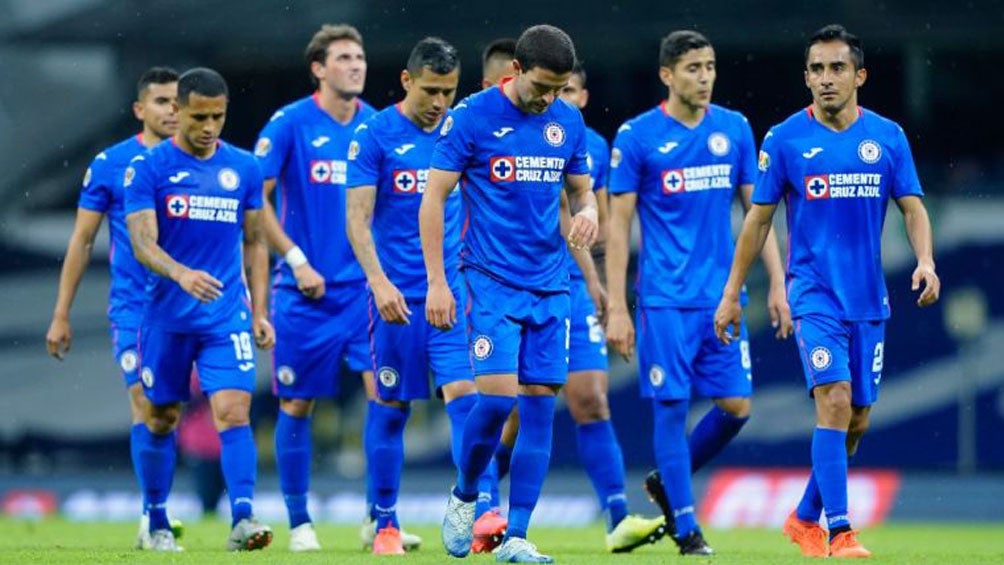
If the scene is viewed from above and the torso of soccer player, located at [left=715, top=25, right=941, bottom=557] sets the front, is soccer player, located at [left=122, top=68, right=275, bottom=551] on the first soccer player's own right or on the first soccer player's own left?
on the first soccer player's own right

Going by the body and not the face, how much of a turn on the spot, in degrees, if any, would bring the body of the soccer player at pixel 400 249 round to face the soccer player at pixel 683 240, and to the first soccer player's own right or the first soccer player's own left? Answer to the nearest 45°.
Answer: approximately 45° to the first soccer player's own left

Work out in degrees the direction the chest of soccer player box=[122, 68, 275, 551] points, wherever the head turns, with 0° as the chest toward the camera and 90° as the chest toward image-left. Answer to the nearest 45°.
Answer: approximately 0°

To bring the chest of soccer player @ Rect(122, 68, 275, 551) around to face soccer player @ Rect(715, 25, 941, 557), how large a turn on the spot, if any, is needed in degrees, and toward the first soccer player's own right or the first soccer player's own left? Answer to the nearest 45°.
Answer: approximately 45° to the first soccer player's own left

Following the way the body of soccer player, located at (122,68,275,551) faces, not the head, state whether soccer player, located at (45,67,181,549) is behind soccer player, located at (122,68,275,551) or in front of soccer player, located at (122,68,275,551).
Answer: behind

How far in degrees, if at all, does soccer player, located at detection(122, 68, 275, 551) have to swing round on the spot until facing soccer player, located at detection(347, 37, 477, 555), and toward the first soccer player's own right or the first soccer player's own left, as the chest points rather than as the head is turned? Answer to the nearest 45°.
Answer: approximately 45° to the first soccer player's own left

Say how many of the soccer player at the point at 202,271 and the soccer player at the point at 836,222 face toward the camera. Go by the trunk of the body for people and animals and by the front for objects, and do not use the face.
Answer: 2

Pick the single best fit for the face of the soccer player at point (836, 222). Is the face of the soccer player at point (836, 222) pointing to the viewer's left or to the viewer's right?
to the viewer's left
